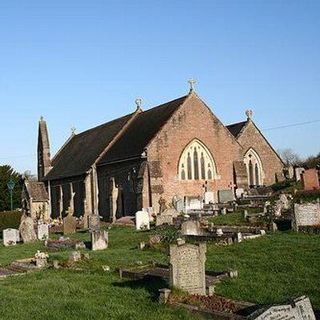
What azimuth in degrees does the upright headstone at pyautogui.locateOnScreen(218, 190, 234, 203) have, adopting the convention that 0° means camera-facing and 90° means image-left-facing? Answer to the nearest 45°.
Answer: approximately 0°

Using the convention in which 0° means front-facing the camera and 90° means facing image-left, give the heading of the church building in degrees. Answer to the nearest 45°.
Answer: approximately 315°

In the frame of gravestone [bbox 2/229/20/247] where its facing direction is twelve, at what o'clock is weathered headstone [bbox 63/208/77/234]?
The weathered headstone is roughly at 8 o'clock from the gravestone.

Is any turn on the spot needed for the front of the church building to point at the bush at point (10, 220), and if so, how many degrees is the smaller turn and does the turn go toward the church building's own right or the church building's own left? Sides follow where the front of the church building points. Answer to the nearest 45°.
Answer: approximately 135° to the church building's own right

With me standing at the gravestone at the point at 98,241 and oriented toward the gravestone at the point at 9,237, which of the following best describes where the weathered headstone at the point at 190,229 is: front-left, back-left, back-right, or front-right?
back-right

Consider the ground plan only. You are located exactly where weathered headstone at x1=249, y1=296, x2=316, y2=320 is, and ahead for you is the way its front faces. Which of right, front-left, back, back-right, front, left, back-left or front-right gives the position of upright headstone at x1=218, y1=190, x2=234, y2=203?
back

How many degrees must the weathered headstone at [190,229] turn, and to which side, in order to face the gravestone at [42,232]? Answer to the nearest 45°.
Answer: approximately 135° to its right

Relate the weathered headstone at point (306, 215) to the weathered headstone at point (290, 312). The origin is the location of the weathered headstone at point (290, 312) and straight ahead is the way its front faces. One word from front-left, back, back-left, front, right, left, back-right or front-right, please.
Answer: back

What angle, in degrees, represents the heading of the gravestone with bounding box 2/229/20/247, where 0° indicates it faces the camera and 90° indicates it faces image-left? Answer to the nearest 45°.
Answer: approximately 0°
